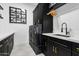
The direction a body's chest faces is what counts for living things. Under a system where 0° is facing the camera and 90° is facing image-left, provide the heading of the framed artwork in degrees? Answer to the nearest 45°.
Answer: approximately 315°

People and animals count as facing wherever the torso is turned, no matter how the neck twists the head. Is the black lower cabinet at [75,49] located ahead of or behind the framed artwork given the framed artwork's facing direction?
ahead
